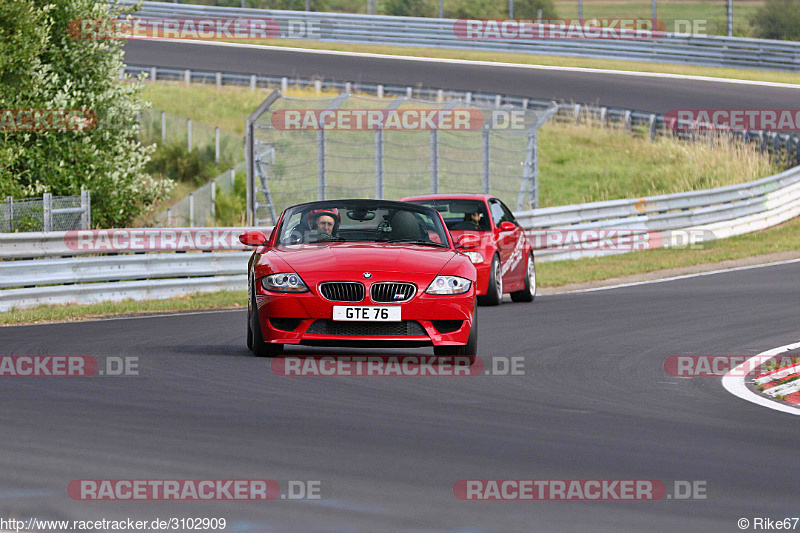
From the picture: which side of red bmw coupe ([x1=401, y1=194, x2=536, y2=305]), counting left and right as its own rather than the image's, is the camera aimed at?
front

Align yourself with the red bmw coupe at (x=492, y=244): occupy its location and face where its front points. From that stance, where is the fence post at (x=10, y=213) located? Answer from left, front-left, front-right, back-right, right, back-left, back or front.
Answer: right

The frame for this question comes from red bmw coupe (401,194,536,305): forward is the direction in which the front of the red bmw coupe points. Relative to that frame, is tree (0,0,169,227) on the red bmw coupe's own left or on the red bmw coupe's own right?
on the red bmw coupe's own right

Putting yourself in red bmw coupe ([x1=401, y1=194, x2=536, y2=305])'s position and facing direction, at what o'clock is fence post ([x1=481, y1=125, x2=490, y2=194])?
The fence post is roughly at 6 o'clock from the red bmw coupe.

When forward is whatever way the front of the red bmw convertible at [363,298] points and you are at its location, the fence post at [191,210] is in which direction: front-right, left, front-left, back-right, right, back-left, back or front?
back

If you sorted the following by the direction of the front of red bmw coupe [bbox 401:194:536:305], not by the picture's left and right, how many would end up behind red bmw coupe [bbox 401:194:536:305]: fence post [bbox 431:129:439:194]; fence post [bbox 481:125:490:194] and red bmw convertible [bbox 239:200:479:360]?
2

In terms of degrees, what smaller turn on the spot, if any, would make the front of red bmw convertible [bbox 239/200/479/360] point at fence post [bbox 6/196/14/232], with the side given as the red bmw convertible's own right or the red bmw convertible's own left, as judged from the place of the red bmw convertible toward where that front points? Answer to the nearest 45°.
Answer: approximately 135° to the red bmw convertible's own right

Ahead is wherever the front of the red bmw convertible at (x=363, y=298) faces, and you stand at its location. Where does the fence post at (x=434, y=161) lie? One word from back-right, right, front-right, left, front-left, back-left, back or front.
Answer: back

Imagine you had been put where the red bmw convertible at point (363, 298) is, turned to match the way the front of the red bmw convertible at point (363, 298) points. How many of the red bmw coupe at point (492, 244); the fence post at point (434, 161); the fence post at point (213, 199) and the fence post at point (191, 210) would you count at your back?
4

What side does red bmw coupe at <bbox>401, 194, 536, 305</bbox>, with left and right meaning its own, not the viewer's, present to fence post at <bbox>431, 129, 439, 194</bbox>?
back

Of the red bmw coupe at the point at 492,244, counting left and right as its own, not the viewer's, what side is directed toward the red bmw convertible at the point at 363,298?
front

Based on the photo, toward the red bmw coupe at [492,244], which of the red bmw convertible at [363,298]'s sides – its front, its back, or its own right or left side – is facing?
back

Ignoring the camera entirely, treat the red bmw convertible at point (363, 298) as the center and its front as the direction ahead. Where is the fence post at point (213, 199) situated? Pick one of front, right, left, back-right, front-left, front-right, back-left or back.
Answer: back

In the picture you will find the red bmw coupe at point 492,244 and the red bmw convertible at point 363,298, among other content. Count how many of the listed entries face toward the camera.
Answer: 2

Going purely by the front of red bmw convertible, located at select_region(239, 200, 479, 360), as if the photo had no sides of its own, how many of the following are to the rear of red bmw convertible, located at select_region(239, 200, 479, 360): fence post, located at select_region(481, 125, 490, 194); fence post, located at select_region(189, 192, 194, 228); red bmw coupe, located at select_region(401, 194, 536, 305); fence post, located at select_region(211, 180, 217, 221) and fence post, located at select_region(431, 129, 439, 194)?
5

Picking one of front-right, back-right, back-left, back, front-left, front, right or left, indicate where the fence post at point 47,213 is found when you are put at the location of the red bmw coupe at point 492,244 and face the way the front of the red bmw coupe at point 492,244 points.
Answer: right

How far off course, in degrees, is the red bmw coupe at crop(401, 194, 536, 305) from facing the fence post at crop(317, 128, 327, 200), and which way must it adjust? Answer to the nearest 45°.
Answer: approximately 135° to its right

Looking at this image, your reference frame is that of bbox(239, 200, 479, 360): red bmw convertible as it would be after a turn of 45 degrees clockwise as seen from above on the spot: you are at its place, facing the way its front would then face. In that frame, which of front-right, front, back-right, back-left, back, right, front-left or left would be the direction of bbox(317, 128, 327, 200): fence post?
back-right

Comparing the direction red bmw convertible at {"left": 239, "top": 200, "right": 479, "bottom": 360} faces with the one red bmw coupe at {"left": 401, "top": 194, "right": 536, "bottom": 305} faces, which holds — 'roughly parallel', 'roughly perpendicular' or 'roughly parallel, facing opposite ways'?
roughly parallel
